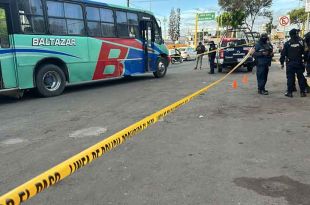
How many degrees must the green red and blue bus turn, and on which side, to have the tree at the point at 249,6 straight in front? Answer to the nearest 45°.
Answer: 0° — it already faces it

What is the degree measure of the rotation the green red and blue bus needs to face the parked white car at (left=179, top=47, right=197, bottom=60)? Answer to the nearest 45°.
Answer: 0° — it already faces it

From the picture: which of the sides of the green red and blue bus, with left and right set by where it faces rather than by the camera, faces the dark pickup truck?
front

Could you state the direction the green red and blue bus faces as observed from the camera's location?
facing away from the viewer and to the right of the viewer

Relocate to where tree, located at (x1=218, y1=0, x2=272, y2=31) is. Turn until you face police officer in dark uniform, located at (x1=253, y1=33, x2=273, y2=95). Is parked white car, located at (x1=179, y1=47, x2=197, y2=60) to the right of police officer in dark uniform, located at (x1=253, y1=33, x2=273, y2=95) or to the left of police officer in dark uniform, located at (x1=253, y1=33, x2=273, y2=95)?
right
